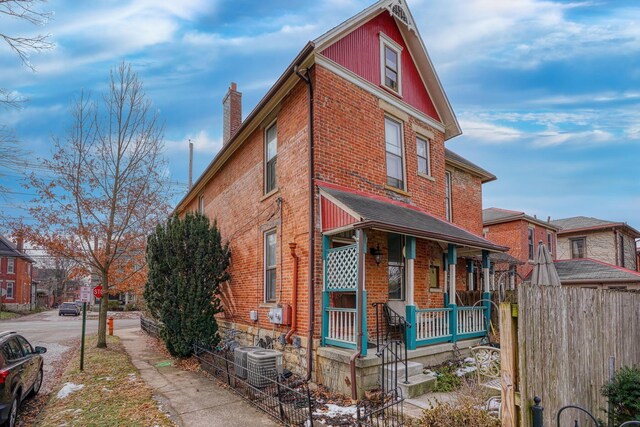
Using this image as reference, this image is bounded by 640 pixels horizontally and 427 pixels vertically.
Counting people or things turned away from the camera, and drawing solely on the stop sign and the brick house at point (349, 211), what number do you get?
0

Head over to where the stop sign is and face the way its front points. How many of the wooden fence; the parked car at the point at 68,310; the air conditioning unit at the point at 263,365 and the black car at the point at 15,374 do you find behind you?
1

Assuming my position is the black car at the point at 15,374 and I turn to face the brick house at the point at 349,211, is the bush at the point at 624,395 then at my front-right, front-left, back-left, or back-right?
front-right

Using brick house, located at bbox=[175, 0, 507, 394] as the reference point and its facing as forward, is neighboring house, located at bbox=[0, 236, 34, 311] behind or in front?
behind

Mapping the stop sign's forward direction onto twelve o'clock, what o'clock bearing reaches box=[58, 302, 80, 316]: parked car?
The parked car is roughly at 6 o'clock from the stop sign.

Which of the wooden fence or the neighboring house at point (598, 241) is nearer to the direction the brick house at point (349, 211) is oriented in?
the wooden fence

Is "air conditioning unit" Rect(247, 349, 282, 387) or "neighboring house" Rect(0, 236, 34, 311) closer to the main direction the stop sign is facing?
the air conditioning unit

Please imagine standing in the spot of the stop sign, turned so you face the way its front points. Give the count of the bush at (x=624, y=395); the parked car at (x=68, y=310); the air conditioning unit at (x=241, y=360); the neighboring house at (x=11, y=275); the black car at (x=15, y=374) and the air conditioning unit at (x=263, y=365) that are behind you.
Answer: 2

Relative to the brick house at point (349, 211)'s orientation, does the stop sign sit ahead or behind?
behind

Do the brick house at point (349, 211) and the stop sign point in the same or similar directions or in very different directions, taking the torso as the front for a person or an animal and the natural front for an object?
same or similar directions

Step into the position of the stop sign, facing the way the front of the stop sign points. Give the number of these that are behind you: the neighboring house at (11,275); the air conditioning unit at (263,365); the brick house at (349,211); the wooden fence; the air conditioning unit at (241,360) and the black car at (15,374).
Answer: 1

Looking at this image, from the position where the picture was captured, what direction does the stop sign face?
facing the viewer

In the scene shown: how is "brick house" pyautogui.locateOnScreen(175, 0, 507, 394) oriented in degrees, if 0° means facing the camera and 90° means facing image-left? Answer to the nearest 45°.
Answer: approximately 315°

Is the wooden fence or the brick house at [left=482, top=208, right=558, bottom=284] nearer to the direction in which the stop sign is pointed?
the wooden fence

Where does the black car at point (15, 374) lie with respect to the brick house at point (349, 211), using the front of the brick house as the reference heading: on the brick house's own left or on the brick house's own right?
on the brick house's own right

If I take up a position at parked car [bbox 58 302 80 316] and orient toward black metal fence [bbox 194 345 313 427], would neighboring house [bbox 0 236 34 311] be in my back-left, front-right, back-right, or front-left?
back-right
